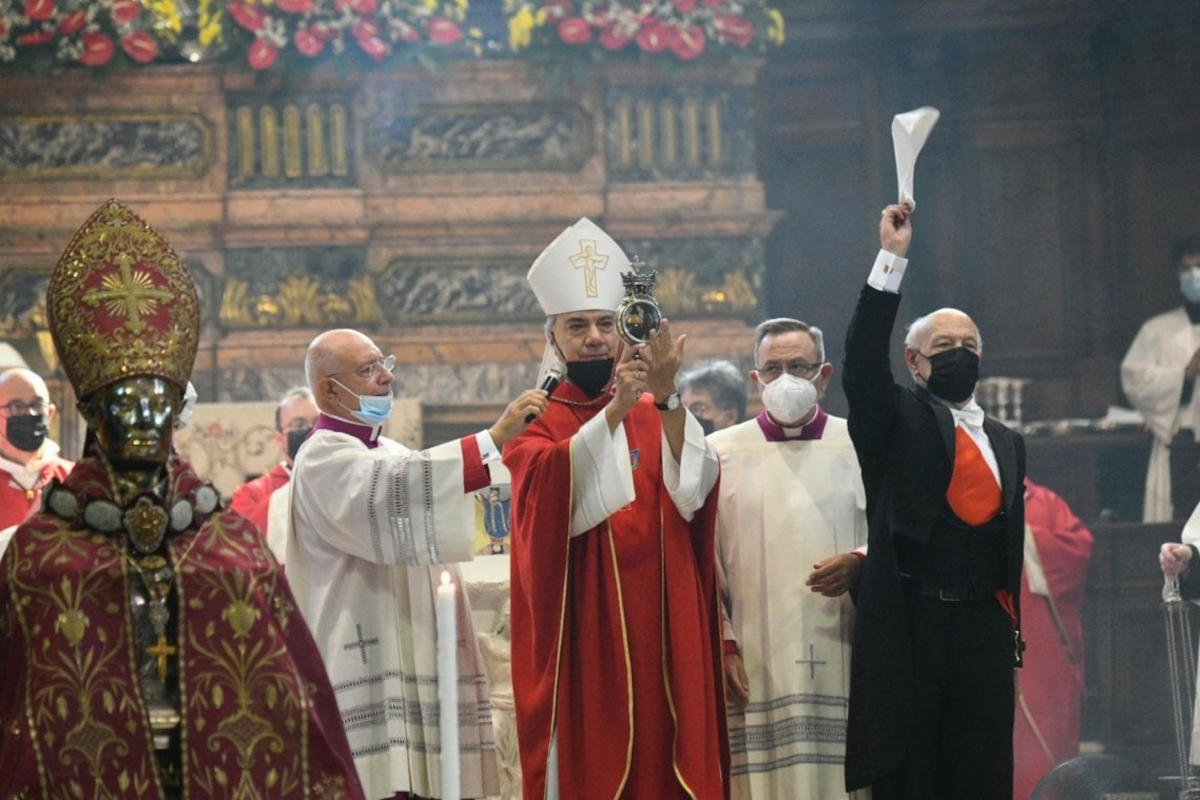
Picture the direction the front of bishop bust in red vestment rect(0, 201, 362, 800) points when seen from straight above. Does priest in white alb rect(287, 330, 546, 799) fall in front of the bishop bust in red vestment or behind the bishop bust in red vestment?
behind

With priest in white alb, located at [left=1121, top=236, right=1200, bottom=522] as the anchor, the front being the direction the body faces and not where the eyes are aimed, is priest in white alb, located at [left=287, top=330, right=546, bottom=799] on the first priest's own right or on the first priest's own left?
on the first priest's own right

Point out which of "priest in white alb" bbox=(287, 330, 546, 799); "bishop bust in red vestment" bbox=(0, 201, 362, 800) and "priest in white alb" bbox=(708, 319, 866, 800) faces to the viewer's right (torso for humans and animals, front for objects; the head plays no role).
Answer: "priest in white alb" bbox=(287, 330, 546, 799)

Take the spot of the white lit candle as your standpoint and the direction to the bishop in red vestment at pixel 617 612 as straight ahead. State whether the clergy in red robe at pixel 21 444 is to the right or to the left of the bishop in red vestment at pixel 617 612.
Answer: left

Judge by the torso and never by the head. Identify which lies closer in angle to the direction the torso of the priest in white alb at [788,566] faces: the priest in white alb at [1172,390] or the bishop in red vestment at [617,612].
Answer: the bishop in red vestment

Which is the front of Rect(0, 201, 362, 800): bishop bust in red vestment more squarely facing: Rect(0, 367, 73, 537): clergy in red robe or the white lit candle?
the white lit candle

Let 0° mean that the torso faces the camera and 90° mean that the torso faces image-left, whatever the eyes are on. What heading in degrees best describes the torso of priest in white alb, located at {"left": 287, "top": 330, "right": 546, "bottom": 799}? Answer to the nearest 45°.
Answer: approximately 270°

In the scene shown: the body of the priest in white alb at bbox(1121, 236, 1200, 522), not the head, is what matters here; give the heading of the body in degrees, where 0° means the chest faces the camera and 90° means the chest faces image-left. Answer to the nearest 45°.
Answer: approximately 315°

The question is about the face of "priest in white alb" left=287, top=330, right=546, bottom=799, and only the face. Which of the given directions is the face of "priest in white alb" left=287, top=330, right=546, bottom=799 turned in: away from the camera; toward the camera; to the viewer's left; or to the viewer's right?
to the viewer's right
